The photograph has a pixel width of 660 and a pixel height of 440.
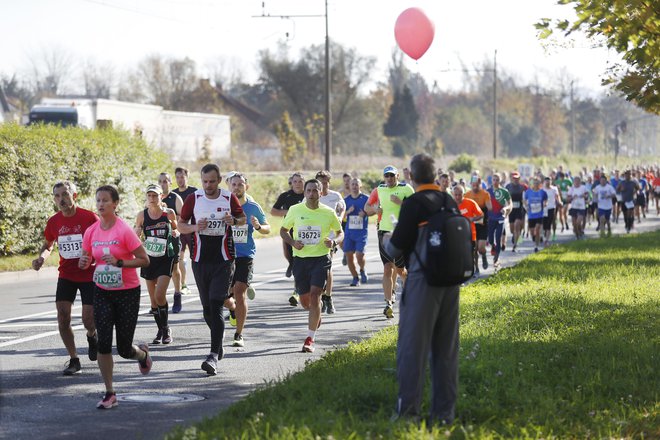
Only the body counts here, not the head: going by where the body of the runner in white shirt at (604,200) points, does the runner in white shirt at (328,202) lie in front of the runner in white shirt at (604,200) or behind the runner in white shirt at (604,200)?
in front

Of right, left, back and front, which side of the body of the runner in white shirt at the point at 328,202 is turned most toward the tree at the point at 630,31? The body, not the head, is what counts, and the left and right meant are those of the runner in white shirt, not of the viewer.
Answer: left

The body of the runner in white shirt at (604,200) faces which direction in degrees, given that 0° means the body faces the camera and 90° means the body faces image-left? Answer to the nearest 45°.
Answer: approximately 0°

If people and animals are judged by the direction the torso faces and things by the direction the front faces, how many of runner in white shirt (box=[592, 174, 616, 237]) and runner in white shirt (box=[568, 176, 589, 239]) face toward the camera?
2

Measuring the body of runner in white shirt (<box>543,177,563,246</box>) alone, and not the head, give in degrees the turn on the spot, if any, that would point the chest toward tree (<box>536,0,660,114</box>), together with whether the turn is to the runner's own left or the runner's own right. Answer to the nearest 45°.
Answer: approximately 45° to the runner's own left

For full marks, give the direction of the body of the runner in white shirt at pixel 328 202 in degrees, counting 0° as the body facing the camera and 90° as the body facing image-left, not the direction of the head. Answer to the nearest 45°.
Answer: approximately 45°

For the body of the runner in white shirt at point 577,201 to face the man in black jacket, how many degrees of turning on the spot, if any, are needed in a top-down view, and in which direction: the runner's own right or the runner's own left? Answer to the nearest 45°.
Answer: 0° — they already face them
